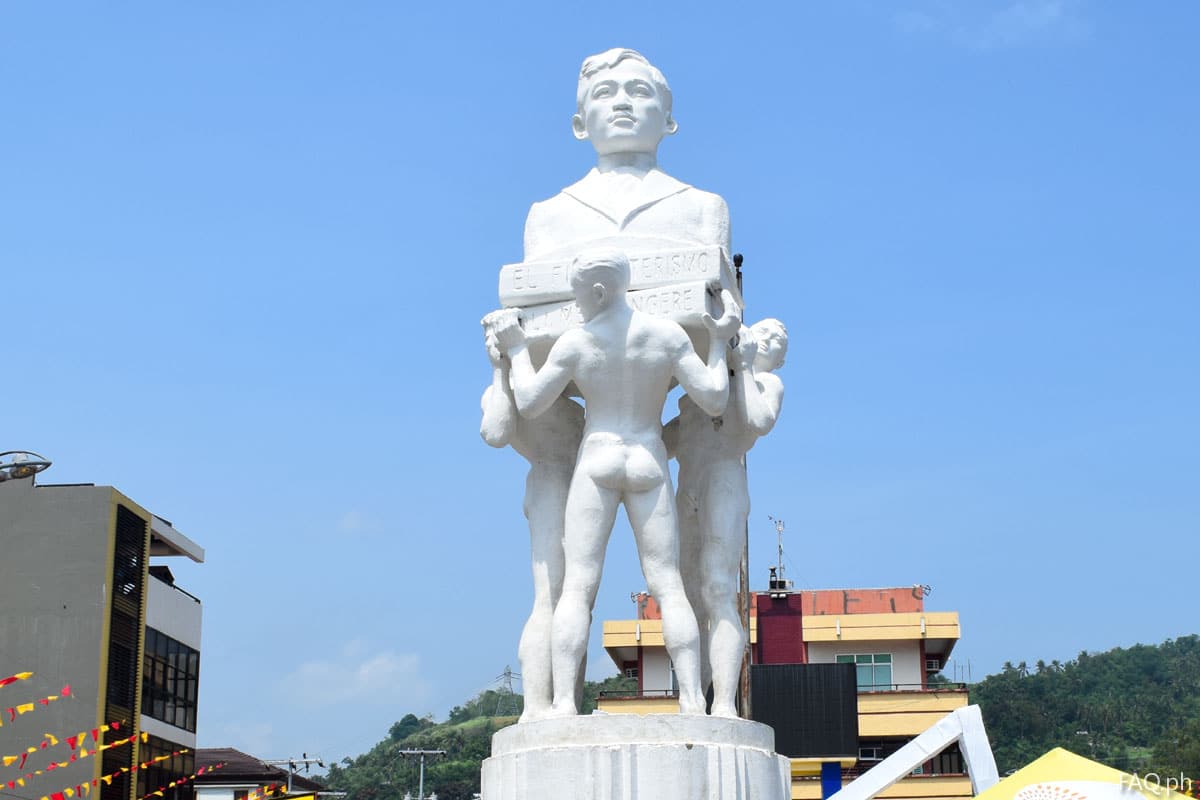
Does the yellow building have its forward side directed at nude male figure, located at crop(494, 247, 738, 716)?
yes

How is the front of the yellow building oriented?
toward the camera

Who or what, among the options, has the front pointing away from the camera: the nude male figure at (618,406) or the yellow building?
the nude male figure

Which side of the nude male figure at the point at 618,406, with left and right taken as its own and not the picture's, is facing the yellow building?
front

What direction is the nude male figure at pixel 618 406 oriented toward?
away from the camera

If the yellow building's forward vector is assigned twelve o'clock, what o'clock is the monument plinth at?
The monument plinth is roughly at 12 o'clock from the yellow building.

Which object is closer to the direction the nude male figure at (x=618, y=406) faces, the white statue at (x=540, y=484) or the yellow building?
the yellow building

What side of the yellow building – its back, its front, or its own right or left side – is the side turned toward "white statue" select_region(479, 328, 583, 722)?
front

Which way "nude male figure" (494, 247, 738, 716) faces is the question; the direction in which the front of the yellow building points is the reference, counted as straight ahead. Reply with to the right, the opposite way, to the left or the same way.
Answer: the opposite way

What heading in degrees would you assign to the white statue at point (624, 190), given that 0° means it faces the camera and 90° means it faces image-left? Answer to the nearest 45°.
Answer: approximately 0°
